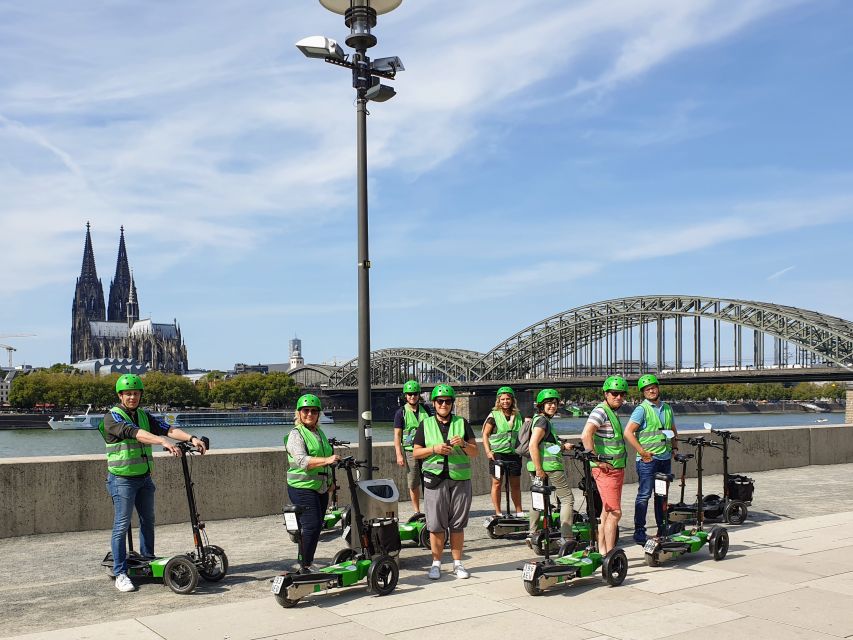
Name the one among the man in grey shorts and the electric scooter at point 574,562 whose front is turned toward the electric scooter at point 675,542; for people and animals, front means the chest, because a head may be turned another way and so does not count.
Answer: the electric scooter at point 574,562

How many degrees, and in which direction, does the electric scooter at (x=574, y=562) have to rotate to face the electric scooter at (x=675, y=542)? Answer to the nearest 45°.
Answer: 0° — it already faces it

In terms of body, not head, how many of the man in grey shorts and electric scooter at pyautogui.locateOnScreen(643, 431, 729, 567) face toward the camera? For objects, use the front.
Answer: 1

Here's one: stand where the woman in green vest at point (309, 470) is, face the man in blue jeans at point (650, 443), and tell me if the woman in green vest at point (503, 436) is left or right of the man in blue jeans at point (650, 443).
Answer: left

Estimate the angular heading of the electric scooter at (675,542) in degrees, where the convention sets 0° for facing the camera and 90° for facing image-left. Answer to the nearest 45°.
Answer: approximately 225°

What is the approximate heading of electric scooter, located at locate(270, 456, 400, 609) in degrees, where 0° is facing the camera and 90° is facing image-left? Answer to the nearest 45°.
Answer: approximately 225°

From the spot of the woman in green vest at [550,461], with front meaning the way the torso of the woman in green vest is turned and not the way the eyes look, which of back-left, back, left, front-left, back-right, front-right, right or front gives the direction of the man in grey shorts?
right

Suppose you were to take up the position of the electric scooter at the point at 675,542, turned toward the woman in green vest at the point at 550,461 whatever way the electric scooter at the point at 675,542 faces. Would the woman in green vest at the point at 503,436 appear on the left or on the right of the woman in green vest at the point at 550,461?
right

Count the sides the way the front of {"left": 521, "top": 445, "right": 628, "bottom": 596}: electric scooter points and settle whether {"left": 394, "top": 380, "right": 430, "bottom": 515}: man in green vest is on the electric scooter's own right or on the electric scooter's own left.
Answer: on the electric scooter's own left
